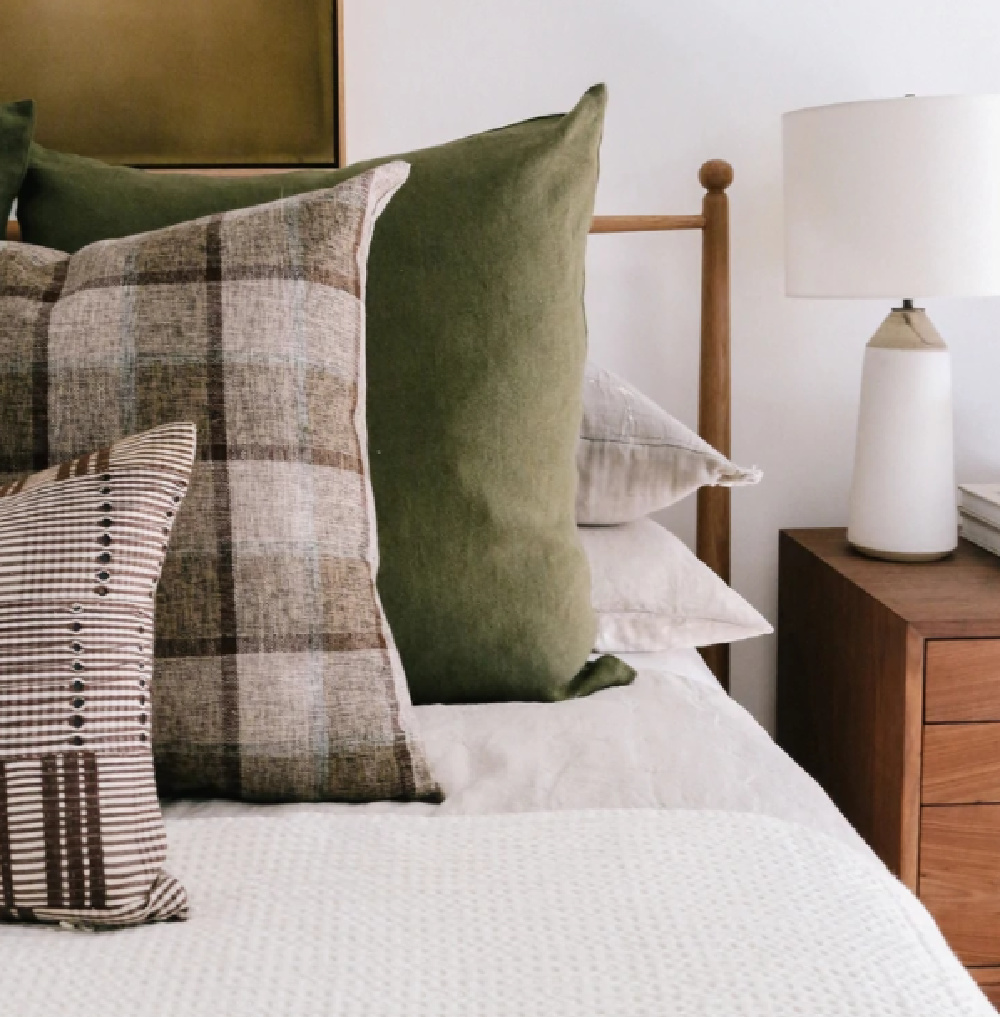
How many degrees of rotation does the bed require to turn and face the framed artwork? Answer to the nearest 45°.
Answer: approximately 180°

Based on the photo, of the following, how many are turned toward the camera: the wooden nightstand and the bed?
2

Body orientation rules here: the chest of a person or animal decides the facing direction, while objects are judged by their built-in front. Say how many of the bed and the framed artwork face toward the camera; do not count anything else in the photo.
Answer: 2

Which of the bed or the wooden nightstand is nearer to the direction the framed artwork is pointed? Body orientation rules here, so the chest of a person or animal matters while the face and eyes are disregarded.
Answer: the bed

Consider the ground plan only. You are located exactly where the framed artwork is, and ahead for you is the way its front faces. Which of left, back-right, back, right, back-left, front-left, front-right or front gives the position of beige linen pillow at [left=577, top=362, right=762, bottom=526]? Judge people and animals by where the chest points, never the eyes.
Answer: front-left

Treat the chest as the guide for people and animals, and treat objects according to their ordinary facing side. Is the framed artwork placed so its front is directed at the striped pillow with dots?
yes

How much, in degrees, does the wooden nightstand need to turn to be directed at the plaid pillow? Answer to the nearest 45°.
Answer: approximately 45° to its right

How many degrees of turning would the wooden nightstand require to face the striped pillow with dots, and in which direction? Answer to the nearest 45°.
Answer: approximately 45° to its right
